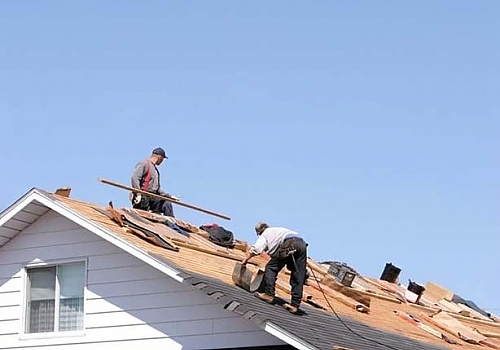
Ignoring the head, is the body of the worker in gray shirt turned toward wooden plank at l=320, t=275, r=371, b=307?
yes

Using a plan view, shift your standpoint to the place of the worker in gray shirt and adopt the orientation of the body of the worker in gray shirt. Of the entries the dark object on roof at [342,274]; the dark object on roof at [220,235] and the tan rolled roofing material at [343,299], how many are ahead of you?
3

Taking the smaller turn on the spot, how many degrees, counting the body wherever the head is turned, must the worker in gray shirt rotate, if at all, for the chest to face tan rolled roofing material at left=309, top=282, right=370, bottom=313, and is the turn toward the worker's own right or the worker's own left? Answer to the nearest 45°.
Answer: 0° — they already face it

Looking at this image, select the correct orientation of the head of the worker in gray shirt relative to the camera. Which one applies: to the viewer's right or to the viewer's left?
to the viewer's right

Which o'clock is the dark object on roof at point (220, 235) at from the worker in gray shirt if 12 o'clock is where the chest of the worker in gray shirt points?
The dark object on roof is roughly at 12 o'clock from the worker in gray shirt.

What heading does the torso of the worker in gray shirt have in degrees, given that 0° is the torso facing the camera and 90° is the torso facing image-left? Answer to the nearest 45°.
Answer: approximately 270°

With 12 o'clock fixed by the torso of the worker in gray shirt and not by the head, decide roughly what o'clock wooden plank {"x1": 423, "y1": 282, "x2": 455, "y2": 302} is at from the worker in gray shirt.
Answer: The wooden plank is roughly at 11 o'clock from the worker in gray shirt.

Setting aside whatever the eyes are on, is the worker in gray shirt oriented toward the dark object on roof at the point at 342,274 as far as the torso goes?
yes

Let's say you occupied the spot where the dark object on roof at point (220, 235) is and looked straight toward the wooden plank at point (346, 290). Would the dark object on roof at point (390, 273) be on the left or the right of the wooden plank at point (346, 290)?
left
